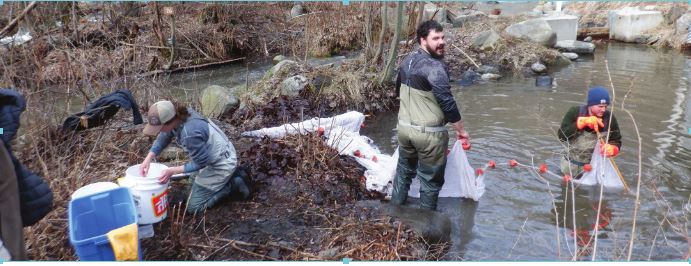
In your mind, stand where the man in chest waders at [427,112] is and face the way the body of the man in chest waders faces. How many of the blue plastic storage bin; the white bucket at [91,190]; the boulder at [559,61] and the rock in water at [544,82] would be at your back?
2

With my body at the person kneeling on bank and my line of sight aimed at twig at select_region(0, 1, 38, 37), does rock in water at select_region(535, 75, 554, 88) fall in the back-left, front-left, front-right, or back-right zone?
front-right

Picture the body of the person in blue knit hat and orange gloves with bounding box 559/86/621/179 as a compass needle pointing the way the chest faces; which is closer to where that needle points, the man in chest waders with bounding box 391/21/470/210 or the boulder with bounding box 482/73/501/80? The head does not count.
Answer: the man in chest waders

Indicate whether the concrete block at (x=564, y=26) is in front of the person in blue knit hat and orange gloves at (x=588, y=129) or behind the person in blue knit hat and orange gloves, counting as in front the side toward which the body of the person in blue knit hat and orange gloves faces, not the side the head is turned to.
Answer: behind

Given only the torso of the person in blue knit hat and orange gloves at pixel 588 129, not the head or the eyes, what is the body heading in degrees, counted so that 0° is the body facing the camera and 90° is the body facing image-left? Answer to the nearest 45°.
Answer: approximately 315°
